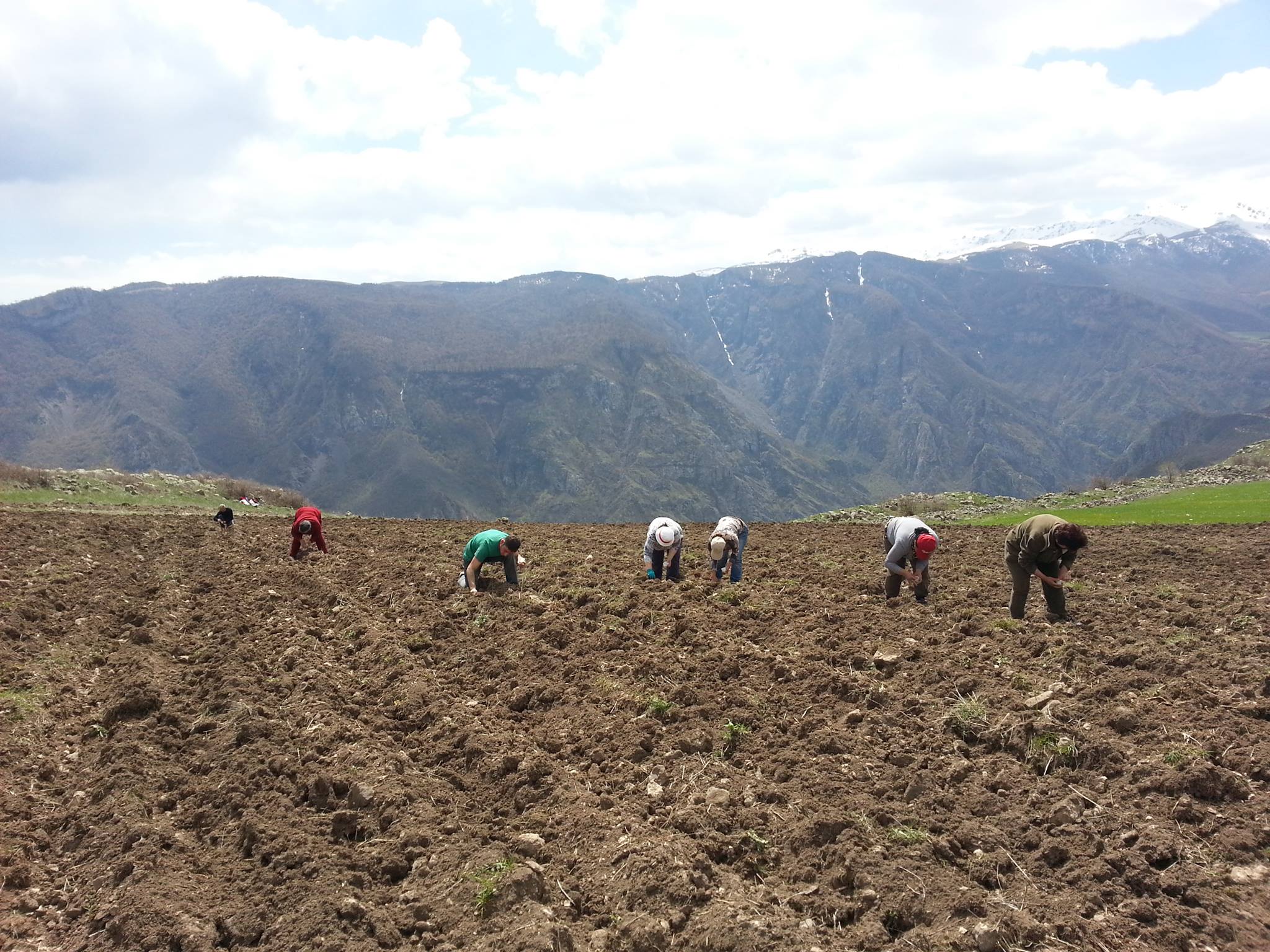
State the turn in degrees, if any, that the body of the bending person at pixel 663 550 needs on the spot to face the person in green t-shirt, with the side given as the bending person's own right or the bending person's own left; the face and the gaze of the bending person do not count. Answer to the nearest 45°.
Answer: approximately 90° to the bending person's own right

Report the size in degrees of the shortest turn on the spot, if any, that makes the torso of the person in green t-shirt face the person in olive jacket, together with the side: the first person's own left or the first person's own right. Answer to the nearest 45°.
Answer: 0° — they already face them

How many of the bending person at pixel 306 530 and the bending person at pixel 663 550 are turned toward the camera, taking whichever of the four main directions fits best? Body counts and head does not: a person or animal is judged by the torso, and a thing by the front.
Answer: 2

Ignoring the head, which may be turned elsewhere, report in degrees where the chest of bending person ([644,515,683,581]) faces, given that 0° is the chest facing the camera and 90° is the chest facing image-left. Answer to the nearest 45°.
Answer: approximately 0°
